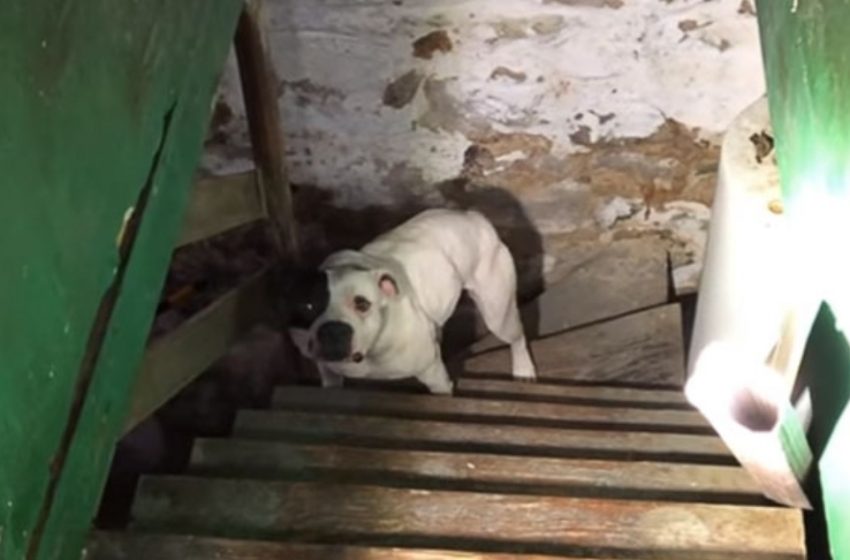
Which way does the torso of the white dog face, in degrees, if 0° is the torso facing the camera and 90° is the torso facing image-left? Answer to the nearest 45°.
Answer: approximately 45°

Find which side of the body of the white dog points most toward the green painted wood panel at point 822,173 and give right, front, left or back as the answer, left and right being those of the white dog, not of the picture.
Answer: left

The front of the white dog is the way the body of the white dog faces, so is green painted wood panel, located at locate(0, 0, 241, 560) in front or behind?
in front
